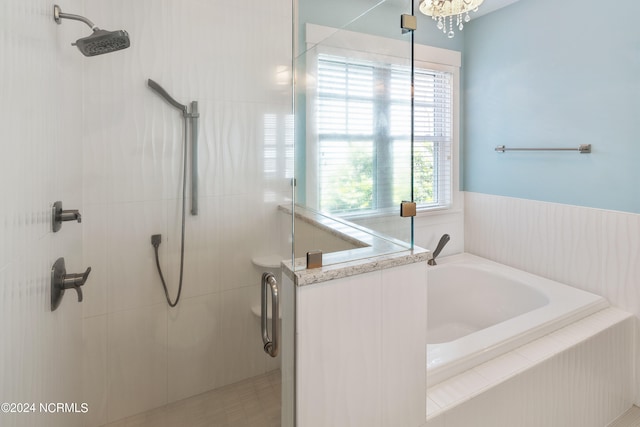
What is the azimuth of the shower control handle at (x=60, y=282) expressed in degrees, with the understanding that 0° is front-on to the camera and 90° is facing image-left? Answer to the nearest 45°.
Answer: approximately 270°

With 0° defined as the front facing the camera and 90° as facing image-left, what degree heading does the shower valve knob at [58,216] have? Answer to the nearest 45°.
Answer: approximately 270°

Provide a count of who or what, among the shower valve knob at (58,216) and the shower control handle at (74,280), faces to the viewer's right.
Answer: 2

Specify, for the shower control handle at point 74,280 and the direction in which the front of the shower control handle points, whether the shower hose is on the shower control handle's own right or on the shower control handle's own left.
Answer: on the shower control handle's own left
